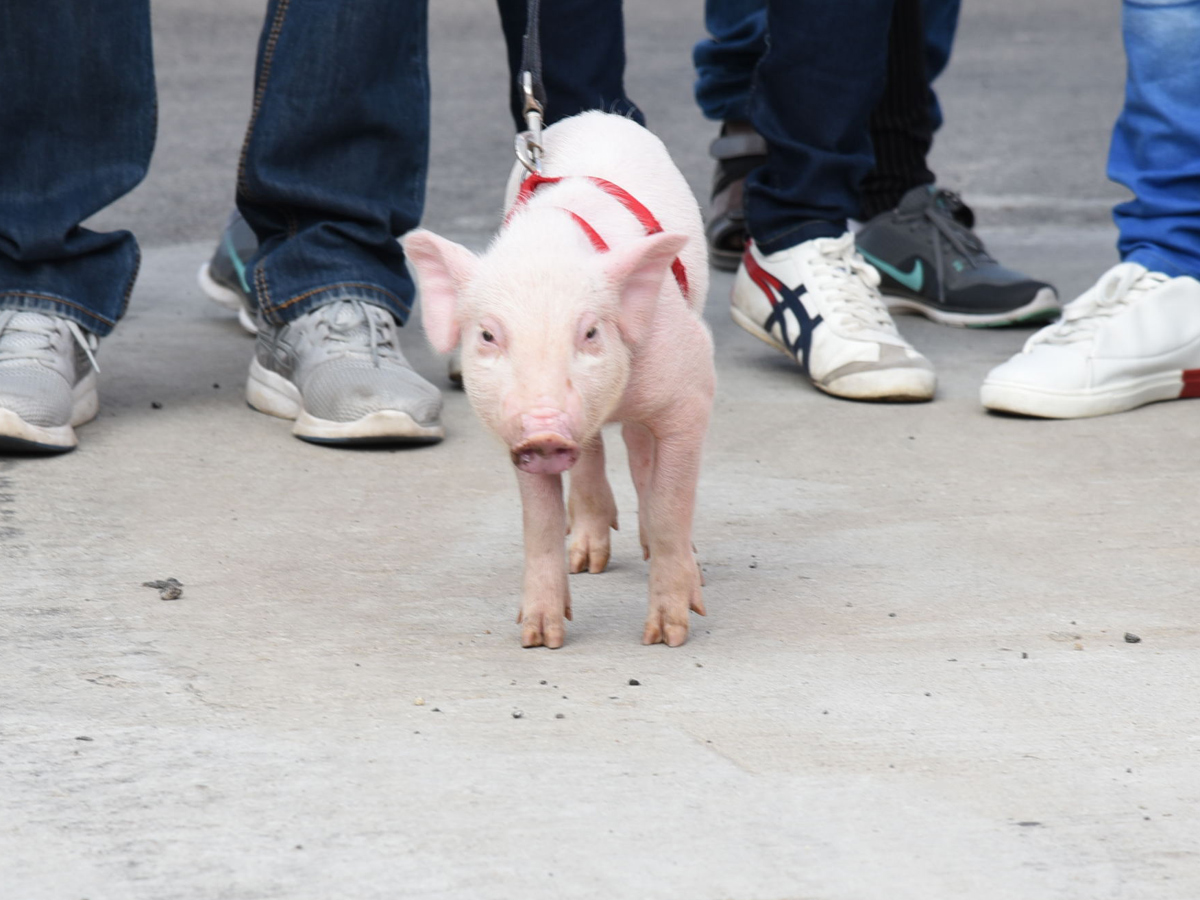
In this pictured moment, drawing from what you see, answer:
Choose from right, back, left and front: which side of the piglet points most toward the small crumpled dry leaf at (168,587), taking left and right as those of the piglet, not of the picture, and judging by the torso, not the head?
right

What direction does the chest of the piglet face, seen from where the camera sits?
toward the camera
